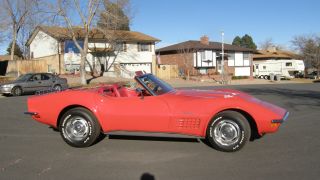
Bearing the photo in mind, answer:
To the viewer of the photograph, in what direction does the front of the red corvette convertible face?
facing to the right of the viewer
